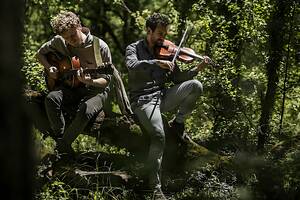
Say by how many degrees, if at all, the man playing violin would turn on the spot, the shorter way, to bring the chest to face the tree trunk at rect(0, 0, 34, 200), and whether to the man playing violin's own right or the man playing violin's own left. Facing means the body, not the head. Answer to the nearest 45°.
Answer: approximately 45° to the man playing violin's own right

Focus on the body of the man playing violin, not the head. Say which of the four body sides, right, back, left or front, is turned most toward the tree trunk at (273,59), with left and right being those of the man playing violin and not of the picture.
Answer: left

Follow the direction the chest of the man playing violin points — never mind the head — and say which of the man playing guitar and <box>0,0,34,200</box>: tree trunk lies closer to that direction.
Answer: the tree trunk

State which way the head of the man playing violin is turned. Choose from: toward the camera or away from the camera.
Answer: toward the camera
